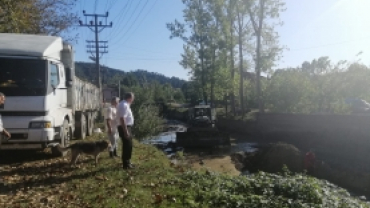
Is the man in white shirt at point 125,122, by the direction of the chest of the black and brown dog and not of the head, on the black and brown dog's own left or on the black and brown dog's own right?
on the black and brown dog's own right

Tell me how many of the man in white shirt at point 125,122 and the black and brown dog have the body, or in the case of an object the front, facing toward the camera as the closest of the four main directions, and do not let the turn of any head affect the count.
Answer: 0

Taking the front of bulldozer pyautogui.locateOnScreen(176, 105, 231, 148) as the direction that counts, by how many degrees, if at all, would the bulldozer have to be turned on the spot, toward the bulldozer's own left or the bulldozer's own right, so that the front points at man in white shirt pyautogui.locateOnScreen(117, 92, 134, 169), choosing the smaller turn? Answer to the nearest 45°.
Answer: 0° — it already faces them

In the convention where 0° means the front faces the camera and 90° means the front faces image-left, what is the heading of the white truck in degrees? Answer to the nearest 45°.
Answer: approximately 45°

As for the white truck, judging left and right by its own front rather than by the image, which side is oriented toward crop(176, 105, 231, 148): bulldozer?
back

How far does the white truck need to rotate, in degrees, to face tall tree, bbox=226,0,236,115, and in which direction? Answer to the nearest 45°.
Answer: approximately 180°
